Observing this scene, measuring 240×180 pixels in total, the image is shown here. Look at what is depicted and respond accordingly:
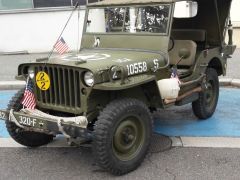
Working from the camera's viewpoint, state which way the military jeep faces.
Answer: facing the viewer and to the left of the viewer
